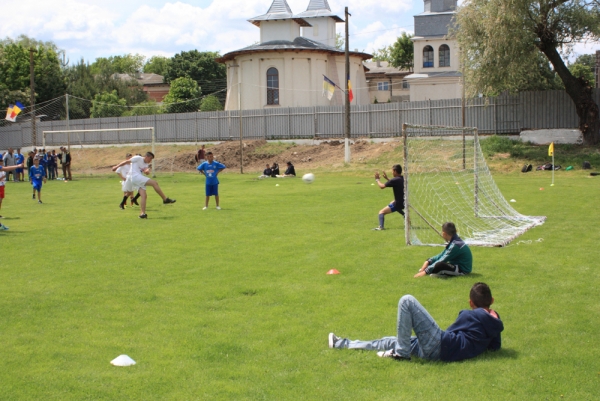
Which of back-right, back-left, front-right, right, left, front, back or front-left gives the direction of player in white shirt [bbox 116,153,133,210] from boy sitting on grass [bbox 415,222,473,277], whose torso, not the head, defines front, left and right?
front-right

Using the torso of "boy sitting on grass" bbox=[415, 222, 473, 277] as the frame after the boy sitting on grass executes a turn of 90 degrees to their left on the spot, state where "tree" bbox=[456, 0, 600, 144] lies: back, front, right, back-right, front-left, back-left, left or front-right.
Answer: back

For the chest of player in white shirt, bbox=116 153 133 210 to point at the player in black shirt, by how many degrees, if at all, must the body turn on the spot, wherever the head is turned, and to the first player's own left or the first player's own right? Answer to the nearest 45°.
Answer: approximately 45° to the first player's own right

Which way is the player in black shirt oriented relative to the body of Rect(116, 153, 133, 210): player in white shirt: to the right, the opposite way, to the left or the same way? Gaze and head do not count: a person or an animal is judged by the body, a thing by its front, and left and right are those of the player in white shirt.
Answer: the opposite way

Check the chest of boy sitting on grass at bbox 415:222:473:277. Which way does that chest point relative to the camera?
to the viewer's left

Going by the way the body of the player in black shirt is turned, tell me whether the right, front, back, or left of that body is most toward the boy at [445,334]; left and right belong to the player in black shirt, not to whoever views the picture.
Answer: left

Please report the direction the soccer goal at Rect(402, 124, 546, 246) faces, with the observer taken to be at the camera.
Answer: facing to the left of the viewer

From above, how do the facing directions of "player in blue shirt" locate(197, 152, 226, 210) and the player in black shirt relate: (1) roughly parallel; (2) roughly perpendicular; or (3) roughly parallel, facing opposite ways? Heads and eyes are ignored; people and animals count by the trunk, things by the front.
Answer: roughly perpendicular

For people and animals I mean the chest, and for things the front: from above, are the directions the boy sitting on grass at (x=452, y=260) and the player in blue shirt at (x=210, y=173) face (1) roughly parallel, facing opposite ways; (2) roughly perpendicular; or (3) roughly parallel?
roughly perpendicular

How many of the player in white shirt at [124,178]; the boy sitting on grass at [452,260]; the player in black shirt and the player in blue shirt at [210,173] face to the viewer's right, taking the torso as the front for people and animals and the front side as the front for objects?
1

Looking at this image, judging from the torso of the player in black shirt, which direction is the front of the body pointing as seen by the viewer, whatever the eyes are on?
to the viewer's left
